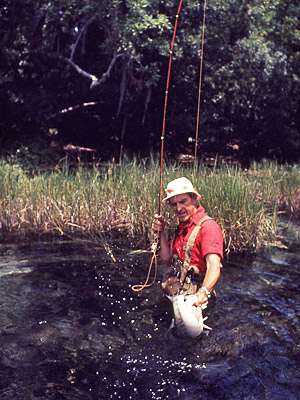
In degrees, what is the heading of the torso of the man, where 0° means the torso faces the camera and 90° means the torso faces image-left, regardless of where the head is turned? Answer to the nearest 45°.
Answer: approximately 45°
